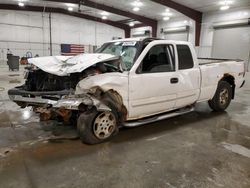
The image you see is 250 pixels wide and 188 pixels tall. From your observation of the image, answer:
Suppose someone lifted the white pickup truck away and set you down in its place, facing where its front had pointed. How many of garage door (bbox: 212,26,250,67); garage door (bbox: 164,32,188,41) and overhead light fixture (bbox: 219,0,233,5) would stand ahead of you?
0

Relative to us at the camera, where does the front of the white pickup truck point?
facing the viewer and to the left of the viewer

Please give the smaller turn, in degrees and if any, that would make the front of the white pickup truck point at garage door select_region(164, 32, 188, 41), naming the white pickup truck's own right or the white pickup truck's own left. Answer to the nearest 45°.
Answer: approximately 135° to the white pickup truck's own right

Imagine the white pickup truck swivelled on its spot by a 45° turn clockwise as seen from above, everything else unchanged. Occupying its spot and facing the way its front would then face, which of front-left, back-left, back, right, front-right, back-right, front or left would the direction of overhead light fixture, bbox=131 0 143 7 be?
right

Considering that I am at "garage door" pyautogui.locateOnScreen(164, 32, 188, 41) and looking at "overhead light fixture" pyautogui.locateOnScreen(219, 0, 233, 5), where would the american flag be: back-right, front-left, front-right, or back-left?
back-right

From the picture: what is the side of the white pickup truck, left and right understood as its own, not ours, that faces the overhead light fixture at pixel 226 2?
back

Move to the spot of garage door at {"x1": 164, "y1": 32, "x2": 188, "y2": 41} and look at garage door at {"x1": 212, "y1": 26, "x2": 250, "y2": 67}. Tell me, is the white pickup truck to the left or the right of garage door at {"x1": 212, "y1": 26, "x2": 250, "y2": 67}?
right

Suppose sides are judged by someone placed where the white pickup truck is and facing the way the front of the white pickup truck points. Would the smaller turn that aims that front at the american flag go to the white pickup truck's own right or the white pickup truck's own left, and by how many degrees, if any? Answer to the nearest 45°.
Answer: approximately 135° to the white pickup truck's own right

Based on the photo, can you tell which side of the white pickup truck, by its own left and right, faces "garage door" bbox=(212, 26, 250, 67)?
back
